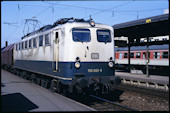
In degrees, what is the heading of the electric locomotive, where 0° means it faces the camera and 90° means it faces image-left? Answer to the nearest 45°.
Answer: approximately 315°
